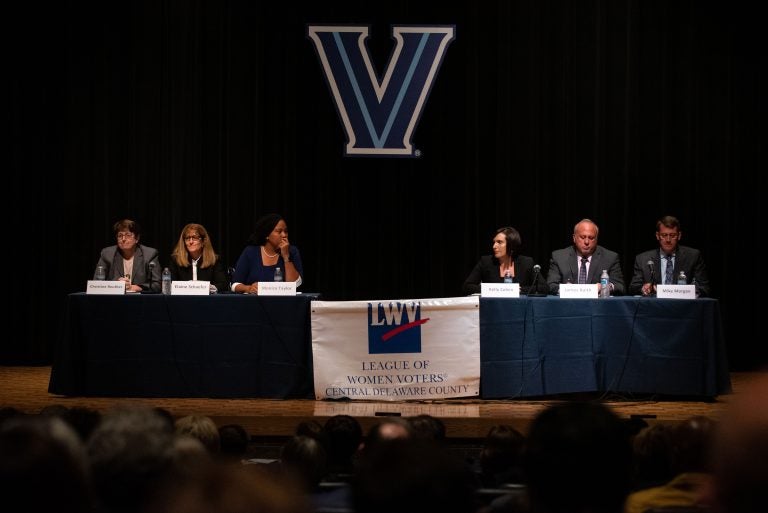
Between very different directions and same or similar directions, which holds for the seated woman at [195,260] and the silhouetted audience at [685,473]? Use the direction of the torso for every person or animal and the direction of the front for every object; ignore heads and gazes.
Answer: very different directions

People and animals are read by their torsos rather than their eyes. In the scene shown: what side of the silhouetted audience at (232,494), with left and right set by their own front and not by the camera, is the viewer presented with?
back

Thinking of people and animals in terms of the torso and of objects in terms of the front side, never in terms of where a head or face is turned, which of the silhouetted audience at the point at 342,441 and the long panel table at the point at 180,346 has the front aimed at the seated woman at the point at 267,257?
the silhouetted audience

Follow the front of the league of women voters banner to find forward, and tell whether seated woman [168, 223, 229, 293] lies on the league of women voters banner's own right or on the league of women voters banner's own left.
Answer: on the league of women voters banner's own right

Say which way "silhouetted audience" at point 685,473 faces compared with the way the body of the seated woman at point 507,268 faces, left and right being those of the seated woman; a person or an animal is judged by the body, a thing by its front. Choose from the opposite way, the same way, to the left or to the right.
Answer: the opposite way

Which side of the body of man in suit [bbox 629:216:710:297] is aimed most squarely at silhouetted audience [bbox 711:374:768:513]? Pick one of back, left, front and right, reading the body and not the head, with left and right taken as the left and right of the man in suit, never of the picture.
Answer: front

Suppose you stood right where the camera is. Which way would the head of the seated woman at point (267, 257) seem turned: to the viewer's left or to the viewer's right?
to the viewer's right

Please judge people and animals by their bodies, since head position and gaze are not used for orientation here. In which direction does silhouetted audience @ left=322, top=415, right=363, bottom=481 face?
away from the camera

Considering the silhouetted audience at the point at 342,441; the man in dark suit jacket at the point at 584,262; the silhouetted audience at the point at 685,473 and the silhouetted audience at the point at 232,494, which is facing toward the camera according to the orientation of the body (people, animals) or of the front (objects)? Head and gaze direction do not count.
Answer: the man in dark suit jacket

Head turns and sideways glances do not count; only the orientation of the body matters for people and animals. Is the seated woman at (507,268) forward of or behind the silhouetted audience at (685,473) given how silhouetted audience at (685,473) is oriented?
forward
